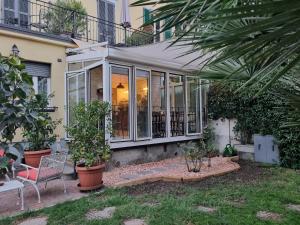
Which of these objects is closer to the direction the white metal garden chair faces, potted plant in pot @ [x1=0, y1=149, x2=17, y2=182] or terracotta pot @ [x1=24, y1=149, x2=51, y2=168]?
the potted plant in pot

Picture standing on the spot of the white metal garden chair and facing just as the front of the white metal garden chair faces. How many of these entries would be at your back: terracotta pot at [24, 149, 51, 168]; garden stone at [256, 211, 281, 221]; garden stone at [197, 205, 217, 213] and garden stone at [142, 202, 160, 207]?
3

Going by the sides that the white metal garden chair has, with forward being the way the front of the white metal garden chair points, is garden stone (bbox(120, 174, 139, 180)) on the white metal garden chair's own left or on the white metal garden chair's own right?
on the white metal garden chair's own right

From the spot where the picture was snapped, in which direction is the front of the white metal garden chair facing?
facing away from the viewer and to the left of the viewer

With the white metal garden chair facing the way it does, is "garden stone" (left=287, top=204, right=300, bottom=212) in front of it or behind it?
behind

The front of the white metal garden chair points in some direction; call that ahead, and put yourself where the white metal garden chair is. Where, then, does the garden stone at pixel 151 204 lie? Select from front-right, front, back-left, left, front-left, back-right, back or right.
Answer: back

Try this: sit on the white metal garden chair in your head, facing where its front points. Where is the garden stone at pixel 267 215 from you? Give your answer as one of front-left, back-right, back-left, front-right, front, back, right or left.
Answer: back
